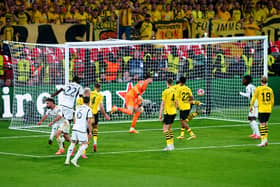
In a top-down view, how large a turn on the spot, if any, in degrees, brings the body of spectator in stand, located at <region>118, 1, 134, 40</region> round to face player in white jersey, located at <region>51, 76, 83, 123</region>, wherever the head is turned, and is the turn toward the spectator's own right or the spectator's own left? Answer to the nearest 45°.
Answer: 0° — they already face them

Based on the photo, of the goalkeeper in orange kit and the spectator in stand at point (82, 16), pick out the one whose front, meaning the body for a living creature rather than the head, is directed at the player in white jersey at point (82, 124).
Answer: the spectator in stand

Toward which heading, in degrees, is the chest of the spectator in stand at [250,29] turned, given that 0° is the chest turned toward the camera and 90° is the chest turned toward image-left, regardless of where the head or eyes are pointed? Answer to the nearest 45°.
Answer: approximately 0°

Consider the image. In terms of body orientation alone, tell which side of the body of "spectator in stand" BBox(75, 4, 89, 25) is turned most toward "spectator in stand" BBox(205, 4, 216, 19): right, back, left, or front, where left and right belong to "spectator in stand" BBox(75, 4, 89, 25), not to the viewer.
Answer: left

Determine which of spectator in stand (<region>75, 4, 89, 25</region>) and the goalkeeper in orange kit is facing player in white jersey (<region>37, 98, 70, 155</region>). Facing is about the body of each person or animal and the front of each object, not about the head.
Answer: the spectator in stand

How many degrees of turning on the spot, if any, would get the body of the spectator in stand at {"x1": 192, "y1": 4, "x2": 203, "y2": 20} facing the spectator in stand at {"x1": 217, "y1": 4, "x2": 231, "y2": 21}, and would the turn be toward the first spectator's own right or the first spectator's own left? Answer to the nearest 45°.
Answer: approximately 135° to the first spectator's own left

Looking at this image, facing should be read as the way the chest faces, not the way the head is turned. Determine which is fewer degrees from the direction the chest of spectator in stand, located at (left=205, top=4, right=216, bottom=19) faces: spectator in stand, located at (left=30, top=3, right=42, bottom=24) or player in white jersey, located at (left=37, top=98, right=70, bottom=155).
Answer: the player in white jersey

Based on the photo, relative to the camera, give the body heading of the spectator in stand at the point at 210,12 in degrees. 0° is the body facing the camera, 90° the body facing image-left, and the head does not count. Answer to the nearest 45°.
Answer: approximately 0°
